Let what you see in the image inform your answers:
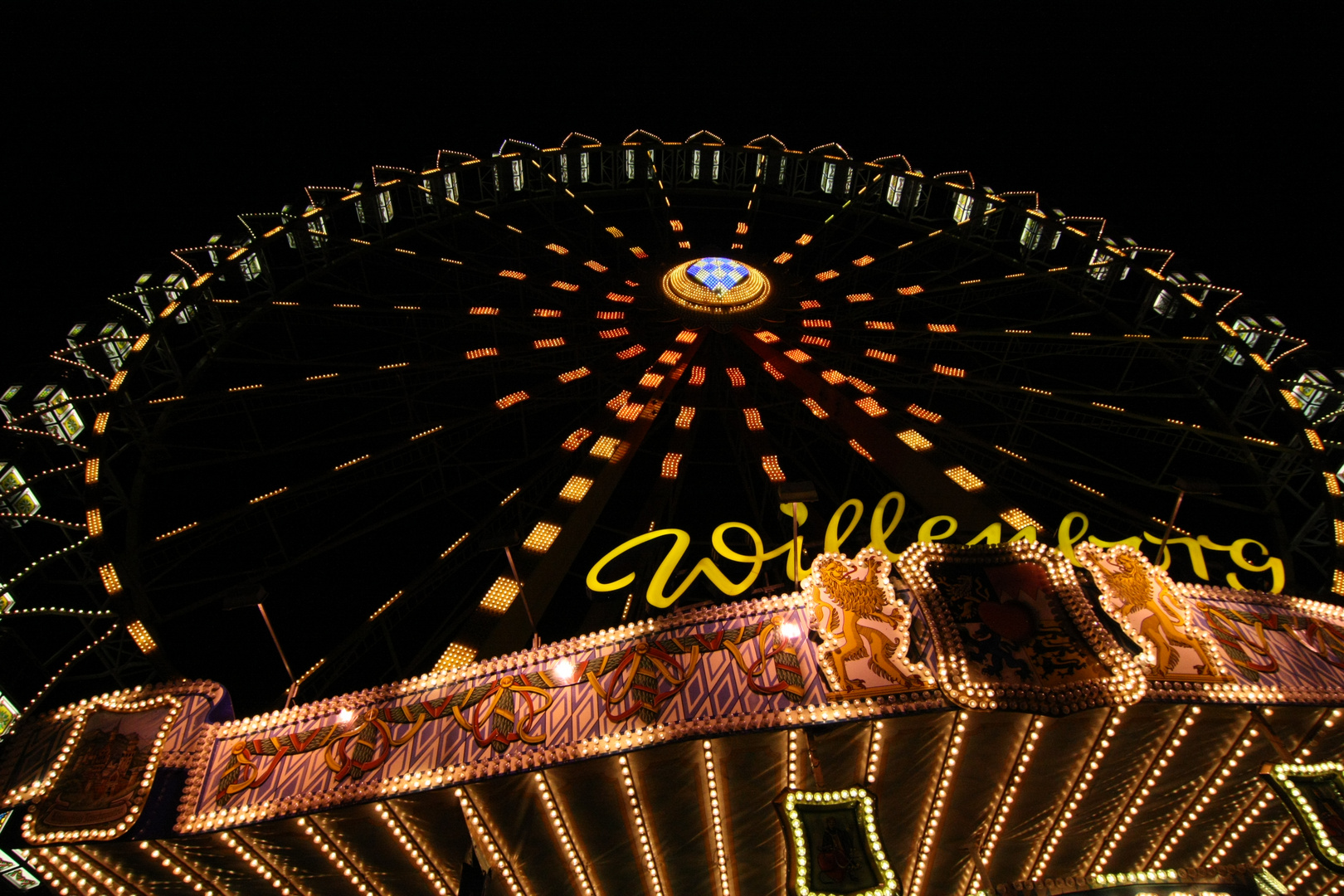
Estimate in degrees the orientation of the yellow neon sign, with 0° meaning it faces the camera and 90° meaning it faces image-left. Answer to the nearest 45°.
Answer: approximately 0°
